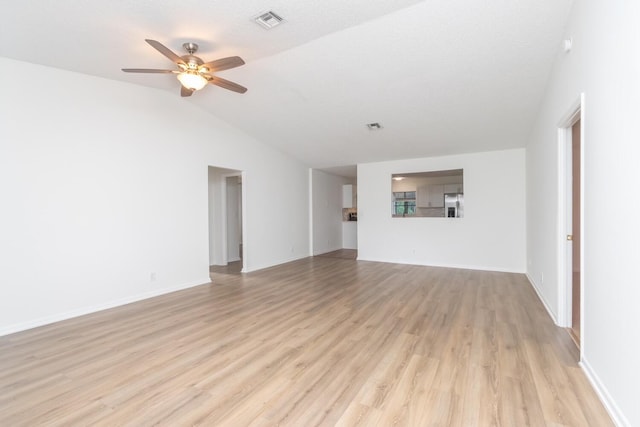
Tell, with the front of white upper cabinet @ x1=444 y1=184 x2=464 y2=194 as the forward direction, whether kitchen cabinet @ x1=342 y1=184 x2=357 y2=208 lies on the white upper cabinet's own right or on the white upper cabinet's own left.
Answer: on the white upper cabinet's own right

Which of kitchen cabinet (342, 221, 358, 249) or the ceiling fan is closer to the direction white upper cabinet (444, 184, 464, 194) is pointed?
the ceiling fan

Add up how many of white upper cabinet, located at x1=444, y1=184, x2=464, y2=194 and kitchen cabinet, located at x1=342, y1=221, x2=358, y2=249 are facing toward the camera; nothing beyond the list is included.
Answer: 2

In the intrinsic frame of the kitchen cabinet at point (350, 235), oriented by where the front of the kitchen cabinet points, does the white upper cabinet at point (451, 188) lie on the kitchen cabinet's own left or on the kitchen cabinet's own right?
on the kitchen cabinet's own left

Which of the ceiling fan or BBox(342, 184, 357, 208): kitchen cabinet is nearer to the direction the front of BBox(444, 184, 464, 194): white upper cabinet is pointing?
the ceiling fan

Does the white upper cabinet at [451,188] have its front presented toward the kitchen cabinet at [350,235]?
no

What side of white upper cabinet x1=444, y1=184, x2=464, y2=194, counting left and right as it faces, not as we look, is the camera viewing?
front

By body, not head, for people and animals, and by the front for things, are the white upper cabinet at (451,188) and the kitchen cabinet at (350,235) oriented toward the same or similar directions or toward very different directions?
same or similar directions

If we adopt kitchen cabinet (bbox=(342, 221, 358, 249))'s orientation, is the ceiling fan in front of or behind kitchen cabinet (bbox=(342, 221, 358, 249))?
in front

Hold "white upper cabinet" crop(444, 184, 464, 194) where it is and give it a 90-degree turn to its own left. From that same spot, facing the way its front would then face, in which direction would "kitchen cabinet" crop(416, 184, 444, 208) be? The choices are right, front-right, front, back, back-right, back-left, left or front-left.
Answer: back
